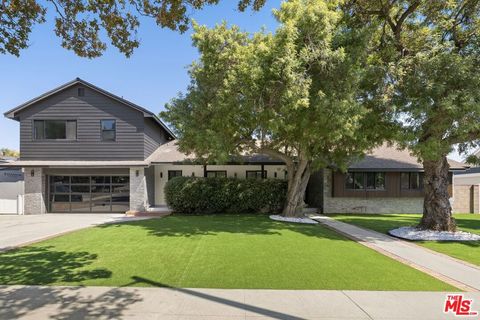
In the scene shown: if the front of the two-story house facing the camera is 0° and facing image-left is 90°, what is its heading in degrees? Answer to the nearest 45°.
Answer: approximately 0°
